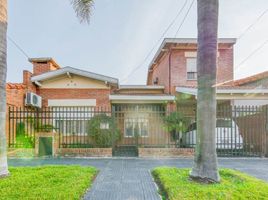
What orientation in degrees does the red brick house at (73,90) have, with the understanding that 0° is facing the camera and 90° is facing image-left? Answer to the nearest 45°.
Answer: approximately 0°

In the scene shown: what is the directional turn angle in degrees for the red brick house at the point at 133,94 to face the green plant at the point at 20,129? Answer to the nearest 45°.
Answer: approximately 45° to its right

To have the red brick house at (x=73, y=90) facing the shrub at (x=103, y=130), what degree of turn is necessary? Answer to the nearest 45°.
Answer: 0° — it already faces it

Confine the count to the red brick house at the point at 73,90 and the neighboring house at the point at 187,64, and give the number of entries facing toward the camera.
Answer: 2

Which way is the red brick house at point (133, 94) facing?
toward the camera

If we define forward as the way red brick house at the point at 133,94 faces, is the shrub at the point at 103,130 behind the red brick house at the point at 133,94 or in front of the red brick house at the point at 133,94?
in front

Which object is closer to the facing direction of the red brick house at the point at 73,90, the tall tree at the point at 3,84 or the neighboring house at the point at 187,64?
the tall tree

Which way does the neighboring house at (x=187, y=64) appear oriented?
toward the camera

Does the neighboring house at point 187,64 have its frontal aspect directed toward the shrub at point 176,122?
yes
